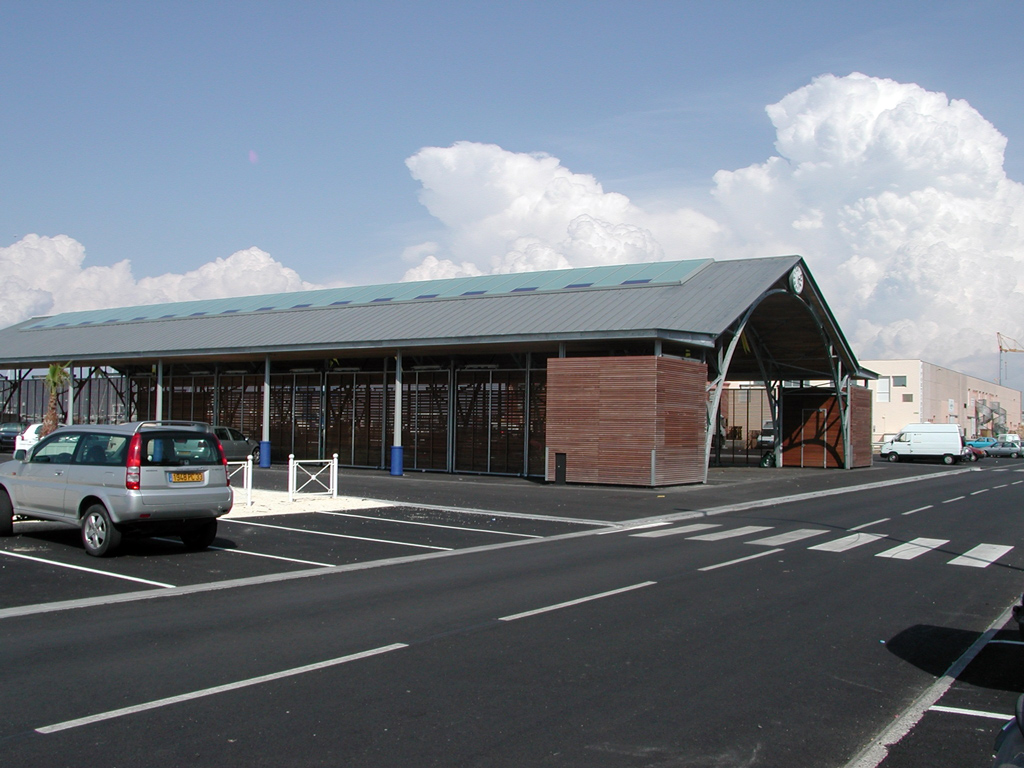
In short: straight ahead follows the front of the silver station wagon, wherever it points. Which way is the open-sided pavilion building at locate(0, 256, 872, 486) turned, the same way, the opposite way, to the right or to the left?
the opposite way

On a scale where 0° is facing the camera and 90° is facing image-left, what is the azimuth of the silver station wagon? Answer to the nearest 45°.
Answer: approximately 135°

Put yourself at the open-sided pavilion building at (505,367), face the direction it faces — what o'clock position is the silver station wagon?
The silver station wagon is roughly at 2 o'clock from the open-sided pavilion building.

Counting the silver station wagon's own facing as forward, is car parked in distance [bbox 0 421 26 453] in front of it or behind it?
in front

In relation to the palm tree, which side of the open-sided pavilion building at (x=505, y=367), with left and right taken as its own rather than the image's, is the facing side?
right

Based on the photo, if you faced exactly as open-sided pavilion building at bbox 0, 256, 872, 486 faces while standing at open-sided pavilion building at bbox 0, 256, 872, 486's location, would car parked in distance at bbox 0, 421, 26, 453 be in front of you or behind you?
behind

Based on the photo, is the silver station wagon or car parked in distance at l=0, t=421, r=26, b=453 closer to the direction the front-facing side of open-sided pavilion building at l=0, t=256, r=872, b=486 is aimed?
the silver station wagon
